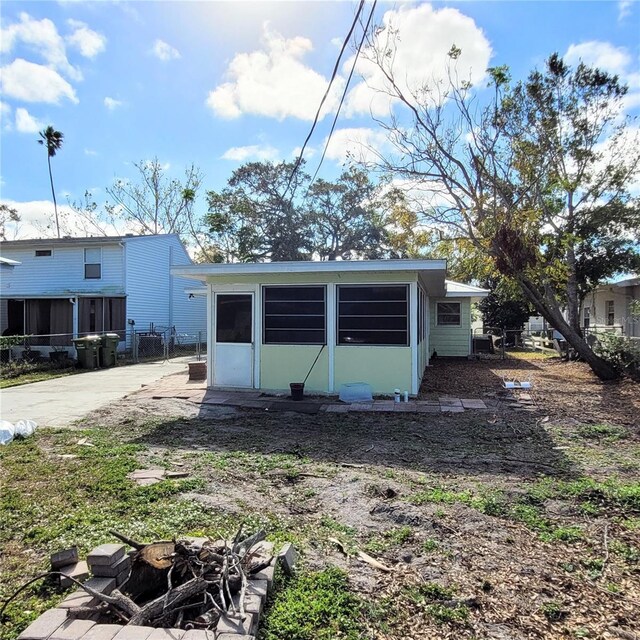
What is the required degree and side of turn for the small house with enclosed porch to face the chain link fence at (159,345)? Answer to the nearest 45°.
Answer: approximately 135° to its right

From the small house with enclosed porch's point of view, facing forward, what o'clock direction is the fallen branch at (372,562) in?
The fallen branch is roughly at 12 o'clock from the small house with enclosed porch.

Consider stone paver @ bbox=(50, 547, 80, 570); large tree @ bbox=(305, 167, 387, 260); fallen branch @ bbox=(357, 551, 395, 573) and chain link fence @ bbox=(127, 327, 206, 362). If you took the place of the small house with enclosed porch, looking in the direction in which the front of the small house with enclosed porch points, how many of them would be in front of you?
2

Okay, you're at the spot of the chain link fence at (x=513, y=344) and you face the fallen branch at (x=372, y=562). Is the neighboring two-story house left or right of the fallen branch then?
right

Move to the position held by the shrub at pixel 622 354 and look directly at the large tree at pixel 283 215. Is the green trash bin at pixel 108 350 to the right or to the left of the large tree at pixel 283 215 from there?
left

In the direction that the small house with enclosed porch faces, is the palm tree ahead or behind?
behind

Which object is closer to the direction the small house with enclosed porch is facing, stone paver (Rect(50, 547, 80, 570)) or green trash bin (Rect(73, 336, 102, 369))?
the stone paver

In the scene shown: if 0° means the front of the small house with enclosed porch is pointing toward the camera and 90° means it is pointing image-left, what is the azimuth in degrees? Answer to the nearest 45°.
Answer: approximately 0°

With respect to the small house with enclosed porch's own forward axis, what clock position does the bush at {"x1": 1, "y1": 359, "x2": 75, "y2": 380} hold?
The bush is roughly at 4 o'clock from the small house with enclosed porch.

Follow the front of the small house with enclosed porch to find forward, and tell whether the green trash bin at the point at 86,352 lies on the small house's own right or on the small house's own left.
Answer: on the small house's own right

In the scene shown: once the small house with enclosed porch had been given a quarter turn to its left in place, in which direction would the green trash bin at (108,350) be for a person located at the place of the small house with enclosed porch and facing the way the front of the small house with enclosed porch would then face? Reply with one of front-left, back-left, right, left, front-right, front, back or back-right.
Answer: back-left

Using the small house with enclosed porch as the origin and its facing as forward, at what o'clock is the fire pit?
The fire pit is roughly at 12 o'clock from the small house with enclosed porch.

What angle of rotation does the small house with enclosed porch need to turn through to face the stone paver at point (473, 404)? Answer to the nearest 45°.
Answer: approximately 90° to its left

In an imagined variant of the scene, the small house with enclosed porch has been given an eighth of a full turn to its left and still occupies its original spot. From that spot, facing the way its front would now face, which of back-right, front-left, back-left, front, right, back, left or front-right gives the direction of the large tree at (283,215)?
back-left
